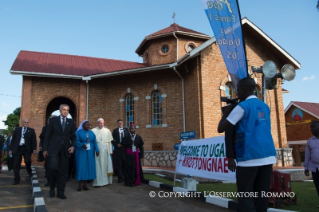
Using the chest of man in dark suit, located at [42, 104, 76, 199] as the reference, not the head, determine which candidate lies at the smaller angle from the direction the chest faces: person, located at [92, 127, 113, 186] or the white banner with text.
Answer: the white banner with text

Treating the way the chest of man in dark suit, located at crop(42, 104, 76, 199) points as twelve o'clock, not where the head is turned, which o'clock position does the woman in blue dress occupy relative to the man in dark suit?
The woman in blue dress is roughly at 7 o'clock from the man in dark suit.

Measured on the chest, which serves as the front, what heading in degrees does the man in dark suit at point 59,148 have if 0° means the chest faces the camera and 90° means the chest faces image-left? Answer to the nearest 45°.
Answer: approximately 0°

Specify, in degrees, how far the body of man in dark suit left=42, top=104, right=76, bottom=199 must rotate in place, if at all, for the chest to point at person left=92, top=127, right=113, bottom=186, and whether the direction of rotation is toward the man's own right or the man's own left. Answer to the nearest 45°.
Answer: approximately 135° to the man's own left

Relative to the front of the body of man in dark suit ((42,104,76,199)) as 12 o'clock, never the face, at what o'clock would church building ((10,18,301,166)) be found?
The church building is roughly at 7 o'clock from the man in dark suit.
